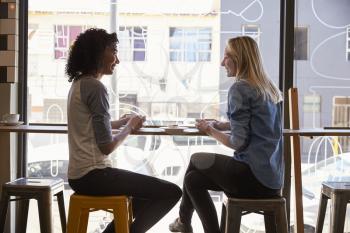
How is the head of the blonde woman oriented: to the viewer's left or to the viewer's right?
to the viewer's left

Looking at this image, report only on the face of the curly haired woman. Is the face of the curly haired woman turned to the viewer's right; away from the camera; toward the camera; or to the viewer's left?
to the viewer's right

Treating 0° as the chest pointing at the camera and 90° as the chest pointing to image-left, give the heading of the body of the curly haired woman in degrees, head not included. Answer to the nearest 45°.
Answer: approximately 270°

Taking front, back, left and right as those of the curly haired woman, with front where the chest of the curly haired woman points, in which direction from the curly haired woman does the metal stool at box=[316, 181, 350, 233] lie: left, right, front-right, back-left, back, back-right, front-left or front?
front

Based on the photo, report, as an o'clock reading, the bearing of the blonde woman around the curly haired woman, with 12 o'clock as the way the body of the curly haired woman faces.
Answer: The blonde woman is roughly at 12 o'clock from the curly haired woman.

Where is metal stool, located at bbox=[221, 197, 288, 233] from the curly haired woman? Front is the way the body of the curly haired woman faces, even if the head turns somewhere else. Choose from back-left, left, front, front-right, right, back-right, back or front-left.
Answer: front
